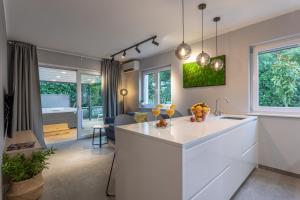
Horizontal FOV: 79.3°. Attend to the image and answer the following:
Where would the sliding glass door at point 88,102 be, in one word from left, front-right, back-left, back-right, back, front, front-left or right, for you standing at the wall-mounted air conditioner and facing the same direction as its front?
front-right

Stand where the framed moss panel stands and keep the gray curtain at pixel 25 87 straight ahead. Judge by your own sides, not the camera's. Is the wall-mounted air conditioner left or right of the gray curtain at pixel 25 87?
right

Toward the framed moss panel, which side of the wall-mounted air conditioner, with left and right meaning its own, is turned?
left

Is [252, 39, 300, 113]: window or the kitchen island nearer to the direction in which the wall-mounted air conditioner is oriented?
the kitchen island

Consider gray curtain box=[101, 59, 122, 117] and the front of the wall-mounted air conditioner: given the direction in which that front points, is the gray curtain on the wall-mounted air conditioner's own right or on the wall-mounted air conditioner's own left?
on the wall-mounted air conditioner's own right

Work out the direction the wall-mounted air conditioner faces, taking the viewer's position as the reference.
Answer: facing the viewer and to the left of the viewer

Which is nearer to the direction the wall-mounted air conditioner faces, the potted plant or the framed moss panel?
the potted plant

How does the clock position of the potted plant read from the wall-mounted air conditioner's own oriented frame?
The potted plant is roughly at 11 o'clock from the wall-mounted air conditioner.

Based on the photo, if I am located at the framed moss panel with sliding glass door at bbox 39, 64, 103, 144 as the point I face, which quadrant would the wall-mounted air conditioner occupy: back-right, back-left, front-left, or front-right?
front-right

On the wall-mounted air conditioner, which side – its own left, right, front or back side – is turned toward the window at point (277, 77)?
left

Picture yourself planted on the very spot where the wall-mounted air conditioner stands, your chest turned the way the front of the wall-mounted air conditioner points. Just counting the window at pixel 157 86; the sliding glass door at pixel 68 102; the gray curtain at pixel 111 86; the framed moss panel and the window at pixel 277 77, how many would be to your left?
3

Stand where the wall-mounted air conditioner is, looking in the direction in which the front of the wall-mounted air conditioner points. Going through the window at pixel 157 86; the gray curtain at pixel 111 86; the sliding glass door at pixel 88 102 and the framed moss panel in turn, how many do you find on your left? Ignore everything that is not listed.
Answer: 2

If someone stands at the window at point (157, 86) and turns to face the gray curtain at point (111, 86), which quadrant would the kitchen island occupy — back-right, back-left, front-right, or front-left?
back-left

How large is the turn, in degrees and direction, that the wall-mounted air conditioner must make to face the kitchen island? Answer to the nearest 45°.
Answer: approximately 45° to its left

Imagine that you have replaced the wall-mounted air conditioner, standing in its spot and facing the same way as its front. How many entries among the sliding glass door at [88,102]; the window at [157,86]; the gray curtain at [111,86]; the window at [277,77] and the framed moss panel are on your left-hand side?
3
